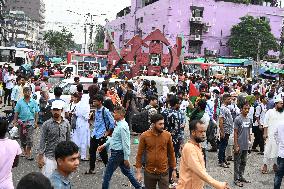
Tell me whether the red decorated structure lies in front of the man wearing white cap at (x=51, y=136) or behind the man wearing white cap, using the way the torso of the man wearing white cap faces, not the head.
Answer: behind

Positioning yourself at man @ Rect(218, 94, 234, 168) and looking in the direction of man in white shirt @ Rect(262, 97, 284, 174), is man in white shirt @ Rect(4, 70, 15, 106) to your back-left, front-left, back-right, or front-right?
back-left

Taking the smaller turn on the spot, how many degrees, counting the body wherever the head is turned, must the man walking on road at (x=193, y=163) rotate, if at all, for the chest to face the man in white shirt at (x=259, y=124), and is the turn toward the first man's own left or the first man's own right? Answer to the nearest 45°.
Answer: approximately 90° to the first man's own left
